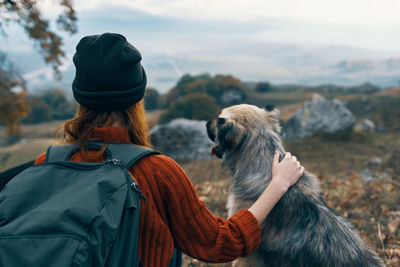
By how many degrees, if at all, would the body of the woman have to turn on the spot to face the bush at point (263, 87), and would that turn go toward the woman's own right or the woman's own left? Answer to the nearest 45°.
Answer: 0° — they already face it

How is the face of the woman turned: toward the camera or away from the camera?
away from the camera

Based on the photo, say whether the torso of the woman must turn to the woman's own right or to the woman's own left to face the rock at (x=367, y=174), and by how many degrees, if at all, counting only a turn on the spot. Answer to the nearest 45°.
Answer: approximately 45° to the woman's own right

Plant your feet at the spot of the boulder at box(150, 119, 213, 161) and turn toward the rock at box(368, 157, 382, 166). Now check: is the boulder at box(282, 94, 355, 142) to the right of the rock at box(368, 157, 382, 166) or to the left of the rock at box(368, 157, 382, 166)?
left

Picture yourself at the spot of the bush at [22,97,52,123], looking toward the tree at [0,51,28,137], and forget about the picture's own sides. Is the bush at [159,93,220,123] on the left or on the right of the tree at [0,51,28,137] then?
left

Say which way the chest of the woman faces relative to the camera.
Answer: away from the camera

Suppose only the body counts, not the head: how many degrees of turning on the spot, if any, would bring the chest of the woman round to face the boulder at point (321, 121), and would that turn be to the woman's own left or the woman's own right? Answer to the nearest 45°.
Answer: approximately 45° to the woman's own right

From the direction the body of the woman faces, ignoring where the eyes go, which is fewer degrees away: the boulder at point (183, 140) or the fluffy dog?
the boulder

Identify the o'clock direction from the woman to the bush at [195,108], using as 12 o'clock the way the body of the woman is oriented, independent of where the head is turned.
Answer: The bush is roughly at 12 o'clock from the woman.

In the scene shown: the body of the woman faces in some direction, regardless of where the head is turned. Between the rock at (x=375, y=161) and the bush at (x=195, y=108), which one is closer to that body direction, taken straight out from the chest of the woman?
the bush
